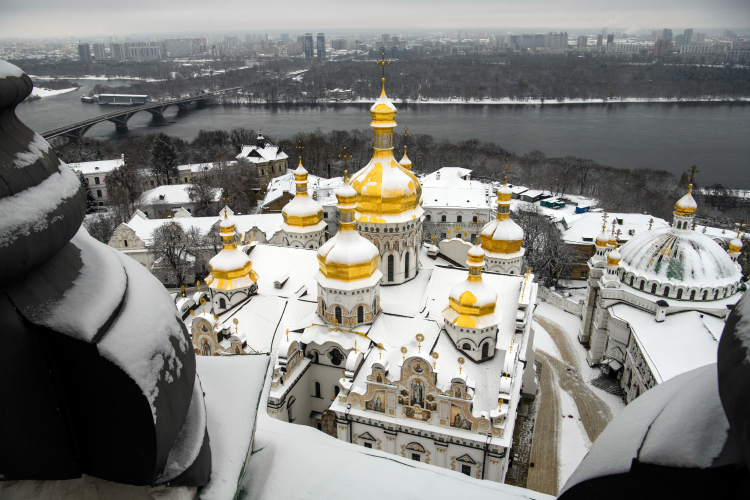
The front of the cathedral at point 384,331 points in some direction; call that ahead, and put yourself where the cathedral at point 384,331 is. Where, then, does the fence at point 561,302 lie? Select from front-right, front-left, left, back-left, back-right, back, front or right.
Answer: back-left

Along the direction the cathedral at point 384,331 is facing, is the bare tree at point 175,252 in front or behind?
behind

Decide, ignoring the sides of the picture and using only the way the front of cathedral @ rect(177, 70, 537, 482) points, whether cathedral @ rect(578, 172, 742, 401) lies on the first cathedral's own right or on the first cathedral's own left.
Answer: on the first cathedral's own left

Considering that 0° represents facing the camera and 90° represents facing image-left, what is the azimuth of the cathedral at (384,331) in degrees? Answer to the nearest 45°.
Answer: approximately 0°

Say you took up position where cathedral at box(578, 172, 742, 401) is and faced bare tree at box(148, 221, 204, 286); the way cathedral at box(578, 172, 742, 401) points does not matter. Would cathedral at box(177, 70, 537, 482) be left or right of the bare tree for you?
left
